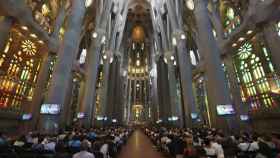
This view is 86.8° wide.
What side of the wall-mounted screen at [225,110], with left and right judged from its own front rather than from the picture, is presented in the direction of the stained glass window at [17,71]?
right

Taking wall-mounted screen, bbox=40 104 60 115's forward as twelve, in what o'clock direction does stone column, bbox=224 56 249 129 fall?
The stone column is roughly at 9 o'clock from the wall-mounted screen.

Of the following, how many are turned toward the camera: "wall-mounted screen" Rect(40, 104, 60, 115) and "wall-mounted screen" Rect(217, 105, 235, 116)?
2

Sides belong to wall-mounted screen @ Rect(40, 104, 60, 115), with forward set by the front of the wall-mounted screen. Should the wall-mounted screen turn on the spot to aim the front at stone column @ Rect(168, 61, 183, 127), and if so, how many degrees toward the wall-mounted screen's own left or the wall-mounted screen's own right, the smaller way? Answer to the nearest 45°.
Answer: approximately 90° to the wall-mounted screen's own left

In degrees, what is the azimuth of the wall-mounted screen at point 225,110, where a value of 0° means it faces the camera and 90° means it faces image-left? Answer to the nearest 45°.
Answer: approximately 0°

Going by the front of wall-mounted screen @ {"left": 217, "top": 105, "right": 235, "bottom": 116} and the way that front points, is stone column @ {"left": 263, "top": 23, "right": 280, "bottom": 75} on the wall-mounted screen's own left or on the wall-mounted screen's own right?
on the wall-mounted screen's own left

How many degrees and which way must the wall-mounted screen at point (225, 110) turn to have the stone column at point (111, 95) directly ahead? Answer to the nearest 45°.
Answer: approximately 135° to its right

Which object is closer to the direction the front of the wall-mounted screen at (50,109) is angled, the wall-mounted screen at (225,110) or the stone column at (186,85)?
the wall-mounted screen

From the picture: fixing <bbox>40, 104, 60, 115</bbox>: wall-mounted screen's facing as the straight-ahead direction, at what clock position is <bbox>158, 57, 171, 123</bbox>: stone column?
The stone column is roughly at 8 o'clock from the wall-mounted screen.

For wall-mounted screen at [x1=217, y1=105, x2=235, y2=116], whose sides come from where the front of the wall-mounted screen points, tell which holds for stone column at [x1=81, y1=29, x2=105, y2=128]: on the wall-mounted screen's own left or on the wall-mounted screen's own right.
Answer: on the wall-mounted screen's own right
